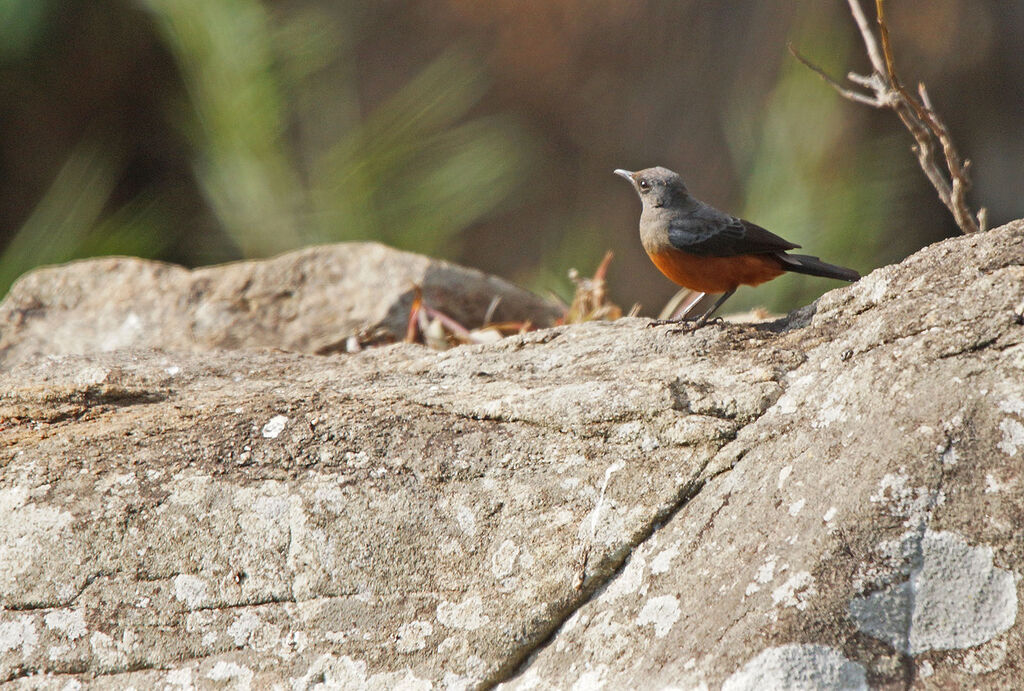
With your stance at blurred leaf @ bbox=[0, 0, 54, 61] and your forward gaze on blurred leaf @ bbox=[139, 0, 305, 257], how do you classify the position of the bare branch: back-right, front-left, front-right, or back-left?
front-right

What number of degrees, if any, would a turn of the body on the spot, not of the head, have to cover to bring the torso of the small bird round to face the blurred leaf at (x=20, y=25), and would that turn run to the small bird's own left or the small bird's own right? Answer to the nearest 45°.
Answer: approximately 45° to the small bird's own right

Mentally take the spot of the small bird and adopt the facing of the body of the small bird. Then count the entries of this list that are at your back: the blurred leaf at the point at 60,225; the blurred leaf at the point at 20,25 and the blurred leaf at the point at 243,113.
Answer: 0

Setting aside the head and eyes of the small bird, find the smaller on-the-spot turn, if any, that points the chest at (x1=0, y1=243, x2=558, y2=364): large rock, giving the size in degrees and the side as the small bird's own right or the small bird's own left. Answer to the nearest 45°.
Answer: approximately 45° to the small bird's own right

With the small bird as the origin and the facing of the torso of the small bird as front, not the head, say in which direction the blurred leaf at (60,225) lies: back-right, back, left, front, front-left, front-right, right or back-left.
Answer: front-right

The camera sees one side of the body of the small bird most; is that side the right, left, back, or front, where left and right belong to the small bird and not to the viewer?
left
